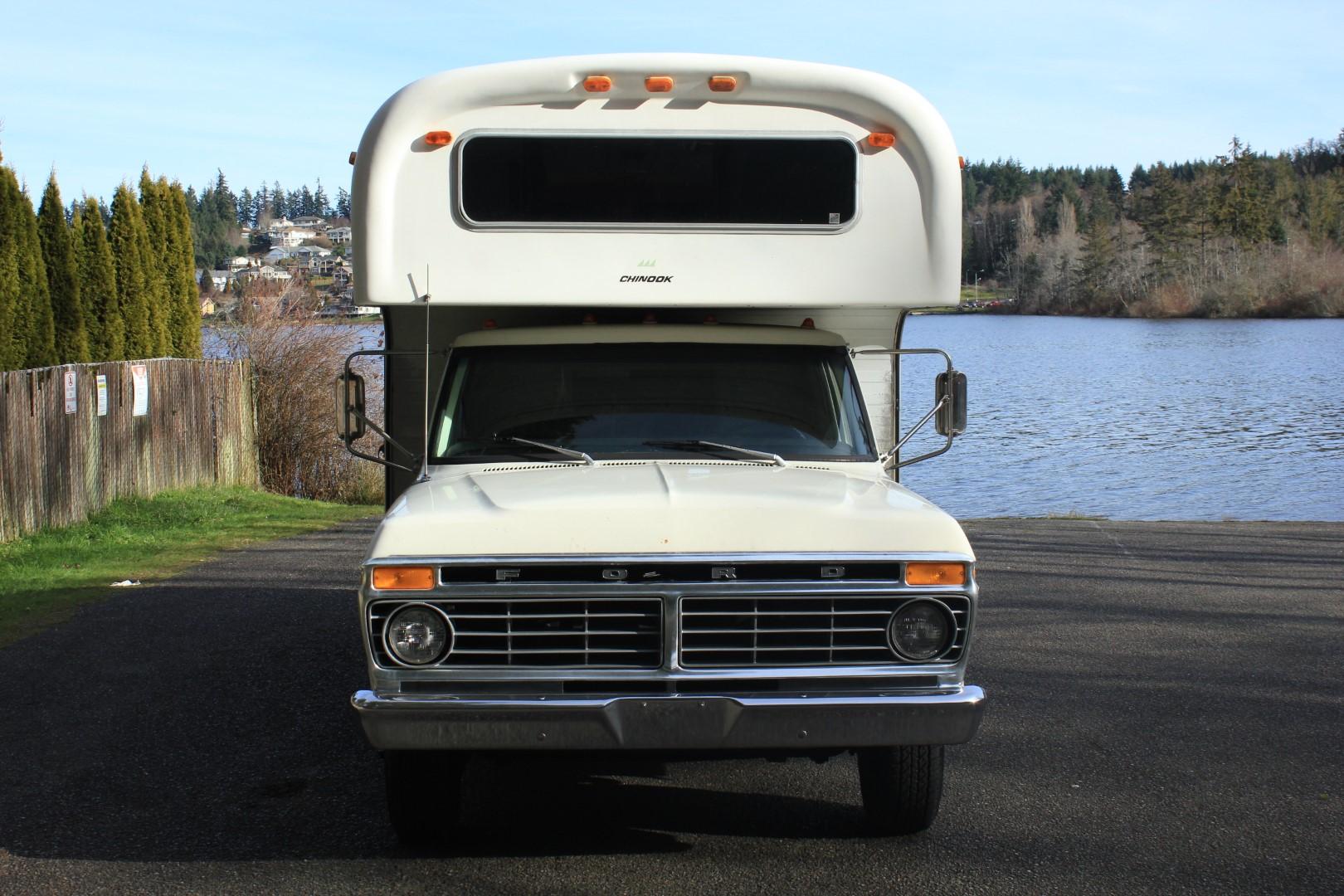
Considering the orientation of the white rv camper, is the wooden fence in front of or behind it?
behind

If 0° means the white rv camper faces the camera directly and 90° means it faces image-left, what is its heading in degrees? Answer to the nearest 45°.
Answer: approximately 0°

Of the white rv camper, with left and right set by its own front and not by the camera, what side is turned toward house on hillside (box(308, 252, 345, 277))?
back

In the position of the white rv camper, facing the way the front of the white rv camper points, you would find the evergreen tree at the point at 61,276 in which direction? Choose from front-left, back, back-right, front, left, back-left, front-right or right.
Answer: back-right

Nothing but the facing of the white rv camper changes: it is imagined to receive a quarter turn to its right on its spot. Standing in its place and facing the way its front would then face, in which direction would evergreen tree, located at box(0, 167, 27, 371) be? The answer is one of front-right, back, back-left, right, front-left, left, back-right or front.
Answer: front-right

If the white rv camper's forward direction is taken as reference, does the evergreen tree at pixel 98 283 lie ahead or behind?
behind

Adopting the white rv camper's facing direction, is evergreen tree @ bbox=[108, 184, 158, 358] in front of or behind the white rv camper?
behind

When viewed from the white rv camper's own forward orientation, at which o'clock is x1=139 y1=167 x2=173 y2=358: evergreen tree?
The evergreen tree is roughly at 5 o'clock from the white rv camper.

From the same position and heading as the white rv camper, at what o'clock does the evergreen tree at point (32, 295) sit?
The evergreen tree is roughly at 5 o'clock from the white rv camper.

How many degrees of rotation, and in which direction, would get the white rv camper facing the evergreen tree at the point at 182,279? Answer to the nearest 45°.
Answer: approximately 135° to its right
